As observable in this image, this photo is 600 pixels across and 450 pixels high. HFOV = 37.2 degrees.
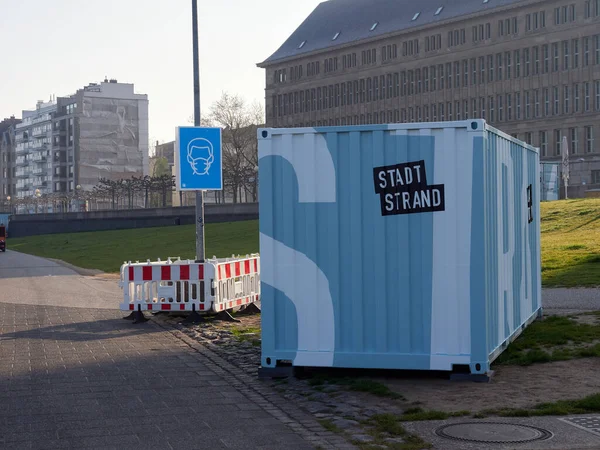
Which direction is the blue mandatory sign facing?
toward the camera
